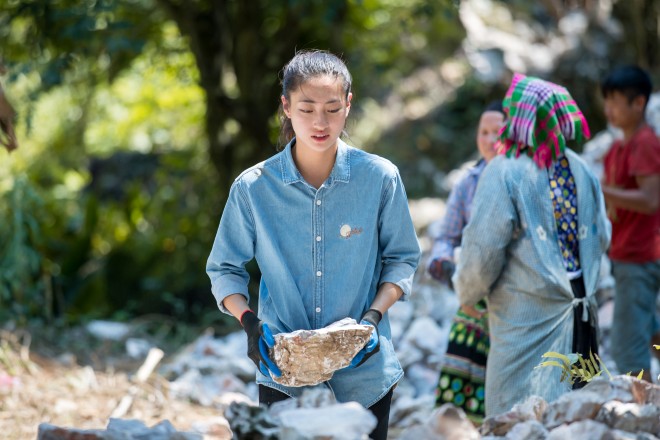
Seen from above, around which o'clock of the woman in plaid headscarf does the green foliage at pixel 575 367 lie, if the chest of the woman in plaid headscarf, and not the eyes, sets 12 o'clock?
The green foliage is roughly at 7 o'clock from the woman in plaid headscarf.

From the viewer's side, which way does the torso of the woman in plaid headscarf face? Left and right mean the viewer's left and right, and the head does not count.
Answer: facing away from the viewer and to the left of the viewer

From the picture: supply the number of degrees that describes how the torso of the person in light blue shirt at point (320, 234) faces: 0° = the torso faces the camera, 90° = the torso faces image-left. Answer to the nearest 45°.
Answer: approximately 0°

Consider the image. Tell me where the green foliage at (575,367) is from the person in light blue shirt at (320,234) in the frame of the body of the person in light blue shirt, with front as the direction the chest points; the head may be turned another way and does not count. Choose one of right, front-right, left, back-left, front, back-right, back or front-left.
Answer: left

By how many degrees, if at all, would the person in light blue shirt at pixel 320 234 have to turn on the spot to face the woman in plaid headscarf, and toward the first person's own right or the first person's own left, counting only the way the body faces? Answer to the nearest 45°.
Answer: approximately 135° to the first person's own left

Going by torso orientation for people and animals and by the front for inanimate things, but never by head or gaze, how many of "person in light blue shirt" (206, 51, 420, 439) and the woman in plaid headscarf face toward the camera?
1

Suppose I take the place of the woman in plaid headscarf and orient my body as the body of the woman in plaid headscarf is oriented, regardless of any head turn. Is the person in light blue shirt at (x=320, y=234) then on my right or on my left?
on my left

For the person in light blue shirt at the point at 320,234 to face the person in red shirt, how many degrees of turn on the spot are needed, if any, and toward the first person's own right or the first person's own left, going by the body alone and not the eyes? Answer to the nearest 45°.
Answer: approximately 135° to the first person's own left

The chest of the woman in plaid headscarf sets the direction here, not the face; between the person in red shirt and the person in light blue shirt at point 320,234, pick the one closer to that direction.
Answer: the person in red shirt
